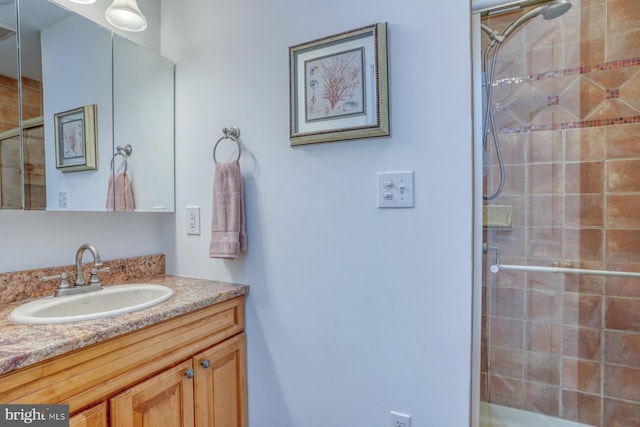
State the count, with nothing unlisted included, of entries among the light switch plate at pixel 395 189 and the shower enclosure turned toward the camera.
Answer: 2

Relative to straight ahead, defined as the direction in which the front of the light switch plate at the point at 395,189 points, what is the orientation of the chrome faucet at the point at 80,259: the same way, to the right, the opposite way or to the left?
to the left

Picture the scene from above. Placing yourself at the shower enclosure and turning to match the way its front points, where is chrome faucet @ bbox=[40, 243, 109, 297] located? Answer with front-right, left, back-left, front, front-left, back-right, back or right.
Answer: front-right

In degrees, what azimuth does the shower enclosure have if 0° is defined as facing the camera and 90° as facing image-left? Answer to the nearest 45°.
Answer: approximately 0°

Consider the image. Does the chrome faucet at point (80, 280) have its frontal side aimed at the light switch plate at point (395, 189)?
yes

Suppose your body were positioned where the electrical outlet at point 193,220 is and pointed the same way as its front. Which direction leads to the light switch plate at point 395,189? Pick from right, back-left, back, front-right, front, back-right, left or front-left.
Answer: left

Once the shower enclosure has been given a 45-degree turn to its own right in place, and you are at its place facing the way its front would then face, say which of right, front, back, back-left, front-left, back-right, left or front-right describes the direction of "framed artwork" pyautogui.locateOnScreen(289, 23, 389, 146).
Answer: front

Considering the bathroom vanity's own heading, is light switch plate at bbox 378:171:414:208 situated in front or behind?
in front

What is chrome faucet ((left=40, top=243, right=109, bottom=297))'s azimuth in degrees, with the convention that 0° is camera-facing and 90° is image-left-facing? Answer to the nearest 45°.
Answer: approximately 315°

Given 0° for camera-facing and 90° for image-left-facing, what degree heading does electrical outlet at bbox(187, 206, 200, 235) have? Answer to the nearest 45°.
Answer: approximately 45°

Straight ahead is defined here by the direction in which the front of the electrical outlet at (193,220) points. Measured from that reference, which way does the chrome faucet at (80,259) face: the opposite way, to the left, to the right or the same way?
to the left

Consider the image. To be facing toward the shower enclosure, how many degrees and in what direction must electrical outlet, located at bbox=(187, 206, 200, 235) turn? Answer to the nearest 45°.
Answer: approximately 90° to its left
